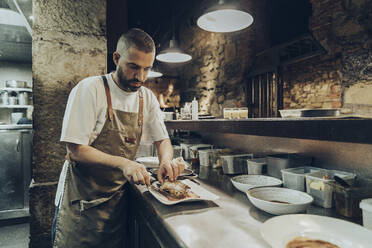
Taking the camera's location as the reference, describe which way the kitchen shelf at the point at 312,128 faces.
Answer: facing the viewer and to the left of the viewer

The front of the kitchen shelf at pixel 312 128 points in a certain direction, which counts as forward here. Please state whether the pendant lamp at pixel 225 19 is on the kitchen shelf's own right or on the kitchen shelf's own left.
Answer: on the kitchen shelf's own right

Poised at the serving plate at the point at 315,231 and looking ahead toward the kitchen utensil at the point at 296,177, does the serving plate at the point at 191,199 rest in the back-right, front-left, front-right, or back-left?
front-left
